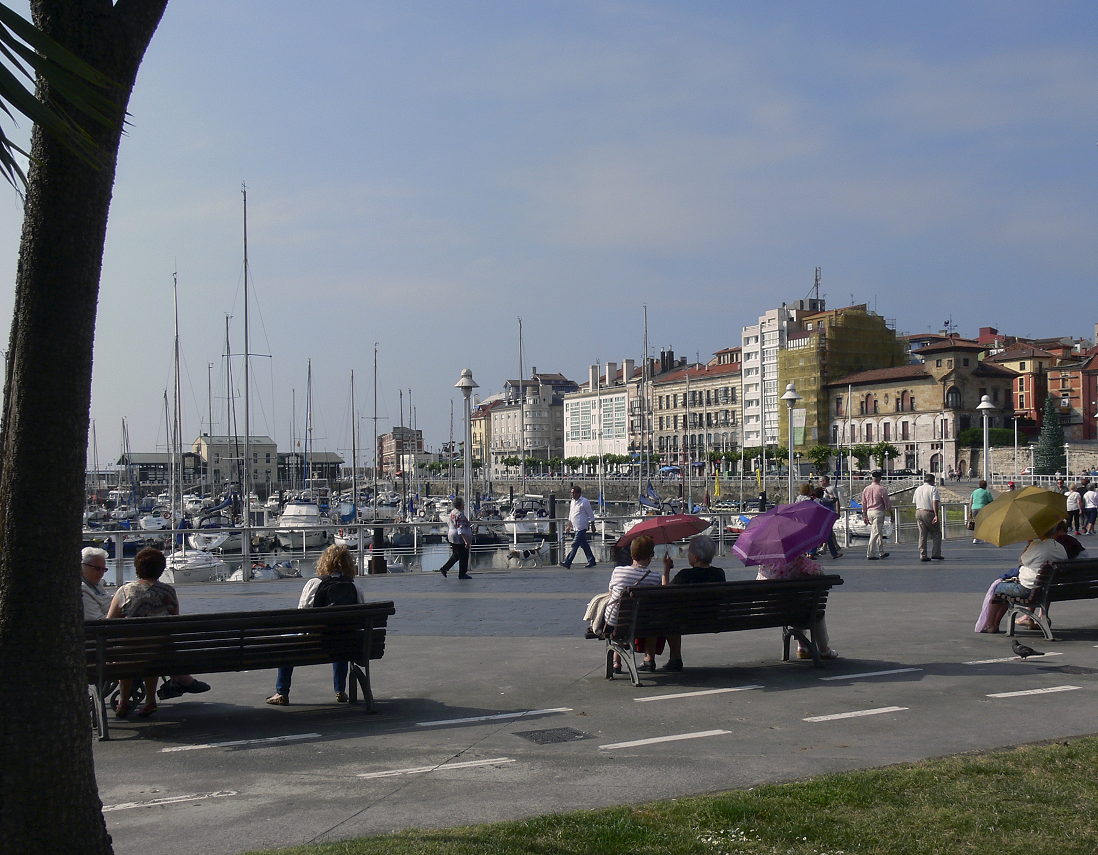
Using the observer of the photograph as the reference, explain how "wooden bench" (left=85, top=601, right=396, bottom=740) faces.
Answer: facing away from the viewer

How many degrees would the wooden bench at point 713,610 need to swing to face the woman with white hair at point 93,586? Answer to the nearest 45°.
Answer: approximately 45° to its left

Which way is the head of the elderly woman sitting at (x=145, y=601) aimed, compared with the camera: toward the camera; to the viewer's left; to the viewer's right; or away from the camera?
away from the camera

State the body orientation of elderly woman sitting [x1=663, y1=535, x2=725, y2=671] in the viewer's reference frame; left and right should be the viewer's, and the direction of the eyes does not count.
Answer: facing away from the viewer and to the left of the viewer

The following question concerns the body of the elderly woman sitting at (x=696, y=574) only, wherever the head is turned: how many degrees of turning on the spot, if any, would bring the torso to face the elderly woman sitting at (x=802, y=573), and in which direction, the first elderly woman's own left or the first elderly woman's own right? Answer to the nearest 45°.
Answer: approximately 90° to the first elderly woman's own right

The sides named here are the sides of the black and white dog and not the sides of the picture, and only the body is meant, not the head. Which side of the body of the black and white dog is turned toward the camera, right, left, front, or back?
left

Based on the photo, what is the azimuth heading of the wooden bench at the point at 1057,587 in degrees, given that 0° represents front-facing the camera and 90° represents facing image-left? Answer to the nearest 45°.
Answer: approximately 135°

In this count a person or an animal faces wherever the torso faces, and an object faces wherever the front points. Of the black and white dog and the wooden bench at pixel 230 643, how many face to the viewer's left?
1
